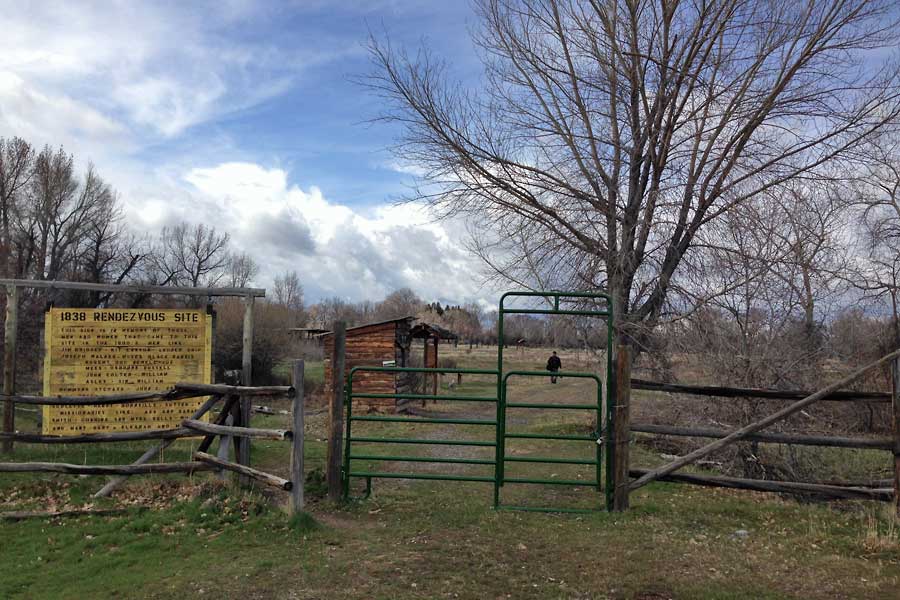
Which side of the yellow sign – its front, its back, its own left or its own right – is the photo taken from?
front

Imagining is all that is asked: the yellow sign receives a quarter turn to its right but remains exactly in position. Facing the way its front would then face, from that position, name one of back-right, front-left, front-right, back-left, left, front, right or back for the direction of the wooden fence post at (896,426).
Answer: back-left

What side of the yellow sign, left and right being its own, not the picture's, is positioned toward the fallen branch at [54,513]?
front

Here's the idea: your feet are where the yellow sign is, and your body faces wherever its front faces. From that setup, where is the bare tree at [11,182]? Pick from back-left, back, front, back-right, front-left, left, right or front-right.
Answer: back

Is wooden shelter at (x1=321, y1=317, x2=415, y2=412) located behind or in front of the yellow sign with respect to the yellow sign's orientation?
behind

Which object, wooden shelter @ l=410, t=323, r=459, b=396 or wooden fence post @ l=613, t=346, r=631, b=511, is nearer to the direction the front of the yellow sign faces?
the wooden fence post

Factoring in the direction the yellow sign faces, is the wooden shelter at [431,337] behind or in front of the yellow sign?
behind

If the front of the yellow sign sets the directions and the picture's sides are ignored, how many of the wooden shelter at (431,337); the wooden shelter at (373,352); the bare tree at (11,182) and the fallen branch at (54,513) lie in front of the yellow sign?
1

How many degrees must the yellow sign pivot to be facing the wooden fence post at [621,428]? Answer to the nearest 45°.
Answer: approximately 45° to its left
